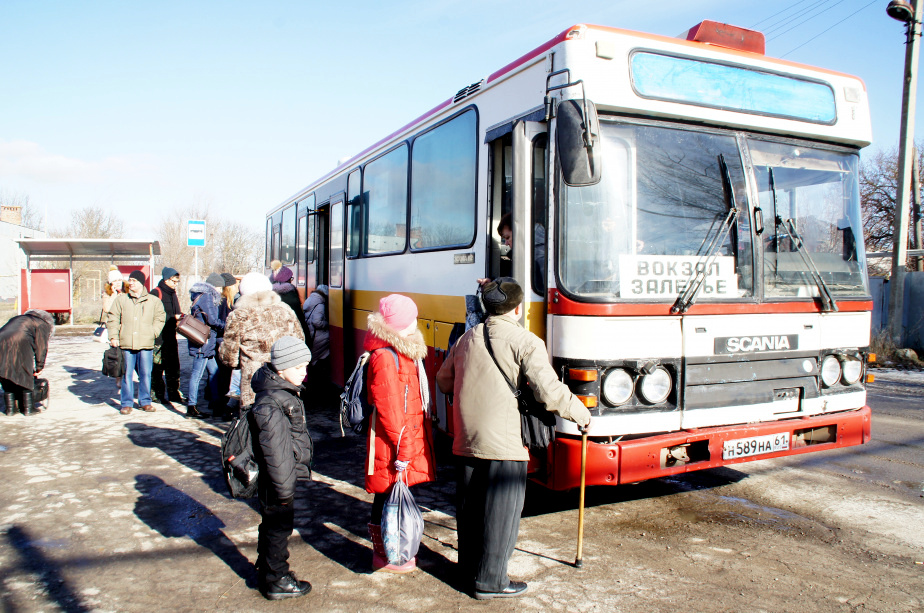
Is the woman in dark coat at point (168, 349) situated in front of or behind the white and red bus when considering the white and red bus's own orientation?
behind

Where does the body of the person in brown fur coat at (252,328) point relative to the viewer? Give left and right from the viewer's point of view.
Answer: facing away from the viewer

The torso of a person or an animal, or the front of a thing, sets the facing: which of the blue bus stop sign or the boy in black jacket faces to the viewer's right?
the boy in black jacket

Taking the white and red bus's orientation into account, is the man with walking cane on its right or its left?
on its right

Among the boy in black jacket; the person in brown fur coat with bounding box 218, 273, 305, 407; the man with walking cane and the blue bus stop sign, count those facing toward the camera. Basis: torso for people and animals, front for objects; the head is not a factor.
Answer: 1

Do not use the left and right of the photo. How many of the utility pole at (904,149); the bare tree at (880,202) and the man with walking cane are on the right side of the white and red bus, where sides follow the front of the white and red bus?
1

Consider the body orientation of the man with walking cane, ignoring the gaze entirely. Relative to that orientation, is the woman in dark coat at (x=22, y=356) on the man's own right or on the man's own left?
on the man's own left

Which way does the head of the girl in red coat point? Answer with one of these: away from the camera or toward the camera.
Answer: away from the camera

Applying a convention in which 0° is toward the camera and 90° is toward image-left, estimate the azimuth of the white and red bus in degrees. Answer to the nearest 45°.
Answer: approximately 315°

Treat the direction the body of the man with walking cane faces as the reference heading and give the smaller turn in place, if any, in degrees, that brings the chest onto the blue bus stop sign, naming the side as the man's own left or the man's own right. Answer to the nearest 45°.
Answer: approximately 90° to the man's own left

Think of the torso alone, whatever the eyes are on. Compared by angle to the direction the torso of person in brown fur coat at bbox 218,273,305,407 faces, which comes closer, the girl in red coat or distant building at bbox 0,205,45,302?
the distant building

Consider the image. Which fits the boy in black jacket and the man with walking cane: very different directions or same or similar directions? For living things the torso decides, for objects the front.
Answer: same or similar directions

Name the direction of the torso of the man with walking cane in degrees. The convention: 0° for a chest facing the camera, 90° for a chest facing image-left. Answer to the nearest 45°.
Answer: approximately 225°

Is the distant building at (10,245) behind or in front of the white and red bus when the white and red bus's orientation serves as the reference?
behind

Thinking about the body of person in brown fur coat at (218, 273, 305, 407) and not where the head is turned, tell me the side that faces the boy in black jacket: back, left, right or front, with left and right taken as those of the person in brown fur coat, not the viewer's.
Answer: back

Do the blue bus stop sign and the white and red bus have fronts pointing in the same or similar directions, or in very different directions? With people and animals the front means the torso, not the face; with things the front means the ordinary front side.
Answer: same or similar directions

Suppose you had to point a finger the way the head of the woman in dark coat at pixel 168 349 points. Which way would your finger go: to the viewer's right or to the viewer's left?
to the viewer's right

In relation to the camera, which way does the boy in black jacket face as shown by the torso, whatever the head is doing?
to the viewer's right
